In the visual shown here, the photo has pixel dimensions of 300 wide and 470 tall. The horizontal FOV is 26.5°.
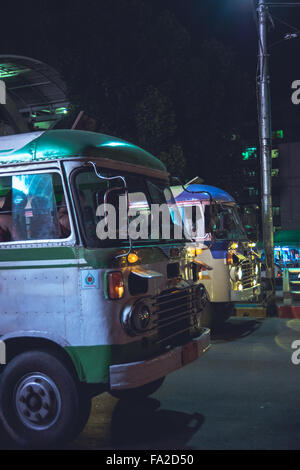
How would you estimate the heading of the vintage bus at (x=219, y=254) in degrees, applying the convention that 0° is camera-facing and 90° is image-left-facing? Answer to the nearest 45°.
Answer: approximately 315°

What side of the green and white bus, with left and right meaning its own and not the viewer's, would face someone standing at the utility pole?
left

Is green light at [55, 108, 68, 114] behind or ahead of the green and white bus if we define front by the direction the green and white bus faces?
behind

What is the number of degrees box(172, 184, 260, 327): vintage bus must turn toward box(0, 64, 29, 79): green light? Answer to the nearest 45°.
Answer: approximately 180°

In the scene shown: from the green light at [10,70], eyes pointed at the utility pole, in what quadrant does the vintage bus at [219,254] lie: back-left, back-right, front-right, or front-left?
front-right

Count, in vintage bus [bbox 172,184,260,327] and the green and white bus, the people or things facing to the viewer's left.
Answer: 0

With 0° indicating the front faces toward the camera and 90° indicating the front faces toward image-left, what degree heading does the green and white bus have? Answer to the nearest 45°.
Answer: approximately 315°

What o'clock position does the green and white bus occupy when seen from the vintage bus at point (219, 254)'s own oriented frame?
The green and white bus is roughly at 2 o'clock from the vintage bus.

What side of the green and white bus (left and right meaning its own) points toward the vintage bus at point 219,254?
left

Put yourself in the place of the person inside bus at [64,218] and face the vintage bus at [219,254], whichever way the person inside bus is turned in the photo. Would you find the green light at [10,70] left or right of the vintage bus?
left

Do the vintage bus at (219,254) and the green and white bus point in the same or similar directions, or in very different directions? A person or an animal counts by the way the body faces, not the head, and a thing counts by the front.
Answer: same or similar directions

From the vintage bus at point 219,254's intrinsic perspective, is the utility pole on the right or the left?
on its left
